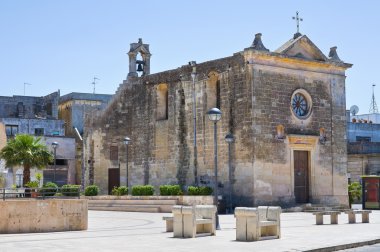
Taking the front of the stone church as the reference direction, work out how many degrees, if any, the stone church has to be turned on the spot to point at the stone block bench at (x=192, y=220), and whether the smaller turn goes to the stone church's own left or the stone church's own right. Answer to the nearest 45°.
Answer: approximately 45° to the stone church's own right

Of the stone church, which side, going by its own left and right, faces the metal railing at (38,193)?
right

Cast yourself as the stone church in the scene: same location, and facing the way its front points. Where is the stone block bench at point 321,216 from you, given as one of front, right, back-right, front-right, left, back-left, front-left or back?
front-right

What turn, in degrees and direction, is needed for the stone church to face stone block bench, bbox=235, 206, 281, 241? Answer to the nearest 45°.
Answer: approximately 45° to its right

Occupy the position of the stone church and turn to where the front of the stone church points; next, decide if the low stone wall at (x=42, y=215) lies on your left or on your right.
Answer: on your right

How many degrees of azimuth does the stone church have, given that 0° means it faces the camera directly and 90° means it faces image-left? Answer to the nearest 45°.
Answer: approximately 315°

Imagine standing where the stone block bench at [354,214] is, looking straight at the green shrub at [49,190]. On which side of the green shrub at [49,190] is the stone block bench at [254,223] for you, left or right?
left

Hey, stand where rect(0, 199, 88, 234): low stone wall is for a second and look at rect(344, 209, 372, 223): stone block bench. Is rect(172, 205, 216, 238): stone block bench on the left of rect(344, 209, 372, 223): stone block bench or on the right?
right

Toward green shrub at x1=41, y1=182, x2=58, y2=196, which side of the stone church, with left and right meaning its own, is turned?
right

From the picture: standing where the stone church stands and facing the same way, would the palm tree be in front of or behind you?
behind

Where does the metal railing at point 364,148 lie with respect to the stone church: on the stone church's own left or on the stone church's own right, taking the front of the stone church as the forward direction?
on the stone church's own left
